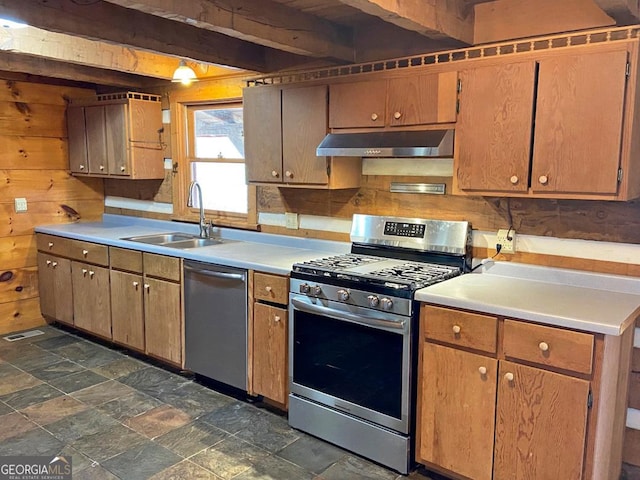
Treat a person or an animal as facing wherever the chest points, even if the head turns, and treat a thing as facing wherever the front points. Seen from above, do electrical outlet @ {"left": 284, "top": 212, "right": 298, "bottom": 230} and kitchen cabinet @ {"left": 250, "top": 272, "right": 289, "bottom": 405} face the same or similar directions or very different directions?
same or similar directions

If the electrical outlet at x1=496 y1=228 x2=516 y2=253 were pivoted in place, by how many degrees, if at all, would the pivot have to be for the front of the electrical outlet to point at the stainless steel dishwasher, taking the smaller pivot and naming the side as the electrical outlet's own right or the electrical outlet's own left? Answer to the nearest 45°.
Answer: approximately 90° to the electrical outlet's own right

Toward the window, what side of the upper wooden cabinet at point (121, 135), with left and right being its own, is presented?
left

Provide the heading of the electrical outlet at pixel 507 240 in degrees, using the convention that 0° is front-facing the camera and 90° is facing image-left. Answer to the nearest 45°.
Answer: approximately 0°

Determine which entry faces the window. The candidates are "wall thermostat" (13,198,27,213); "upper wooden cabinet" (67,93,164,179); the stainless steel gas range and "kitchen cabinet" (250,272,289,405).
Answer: the wall thermostat

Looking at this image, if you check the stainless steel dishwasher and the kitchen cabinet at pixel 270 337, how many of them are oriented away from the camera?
0

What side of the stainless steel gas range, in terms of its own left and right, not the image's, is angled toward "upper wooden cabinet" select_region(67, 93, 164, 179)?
right

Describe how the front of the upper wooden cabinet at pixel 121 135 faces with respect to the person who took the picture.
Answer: facing the viewer and to the left of the viewer

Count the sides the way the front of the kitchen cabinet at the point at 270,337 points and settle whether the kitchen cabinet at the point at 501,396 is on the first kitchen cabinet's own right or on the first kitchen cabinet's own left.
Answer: on the first kitchen cabinet's own left

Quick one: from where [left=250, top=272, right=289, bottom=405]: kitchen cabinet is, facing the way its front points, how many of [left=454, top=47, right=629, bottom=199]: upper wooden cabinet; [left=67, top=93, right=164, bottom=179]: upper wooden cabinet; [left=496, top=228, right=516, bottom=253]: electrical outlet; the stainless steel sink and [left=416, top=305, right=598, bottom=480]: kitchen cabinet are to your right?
2

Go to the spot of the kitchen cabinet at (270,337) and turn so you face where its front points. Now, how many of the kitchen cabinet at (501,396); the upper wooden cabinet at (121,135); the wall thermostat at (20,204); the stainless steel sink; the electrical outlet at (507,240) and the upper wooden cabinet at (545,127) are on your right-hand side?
3

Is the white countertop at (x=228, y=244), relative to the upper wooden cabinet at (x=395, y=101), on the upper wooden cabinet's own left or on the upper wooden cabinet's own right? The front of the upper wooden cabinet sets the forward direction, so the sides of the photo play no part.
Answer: on the upper wooden cabinet's own right

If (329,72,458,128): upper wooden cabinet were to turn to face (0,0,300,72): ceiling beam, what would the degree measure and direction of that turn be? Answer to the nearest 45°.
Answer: approximately 45° to its right

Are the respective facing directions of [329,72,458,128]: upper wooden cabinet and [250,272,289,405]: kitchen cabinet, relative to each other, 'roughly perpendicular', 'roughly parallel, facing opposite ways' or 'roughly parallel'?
roughly parallel

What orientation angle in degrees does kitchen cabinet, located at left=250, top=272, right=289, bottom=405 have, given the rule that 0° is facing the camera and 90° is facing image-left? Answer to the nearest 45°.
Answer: approximately 45°
